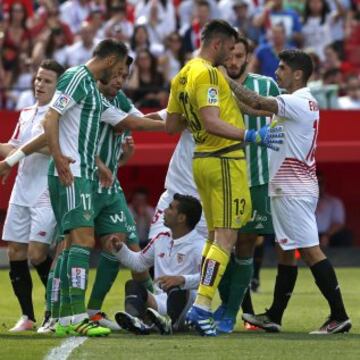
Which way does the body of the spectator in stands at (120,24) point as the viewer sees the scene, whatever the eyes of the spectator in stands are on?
toward the camera

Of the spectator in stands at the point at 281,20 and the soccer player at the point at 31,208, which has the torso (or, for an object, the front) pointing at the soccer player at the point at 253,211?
the spectator in stands

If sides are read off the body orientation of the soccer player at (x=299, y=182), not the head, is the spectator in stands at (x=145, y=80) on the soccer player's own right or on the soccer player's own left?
on the soccer player's own right

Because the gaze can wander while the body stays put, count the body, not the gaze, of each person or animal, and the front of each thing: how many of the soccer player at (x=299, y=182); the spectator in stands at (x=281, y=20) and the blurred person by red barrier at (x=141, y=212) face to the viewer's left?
1

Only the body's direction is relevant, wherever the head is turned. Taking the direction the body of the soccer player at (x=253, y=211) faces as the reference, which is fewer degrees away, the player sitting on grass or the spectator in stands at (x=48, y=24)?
the player sitting on grass

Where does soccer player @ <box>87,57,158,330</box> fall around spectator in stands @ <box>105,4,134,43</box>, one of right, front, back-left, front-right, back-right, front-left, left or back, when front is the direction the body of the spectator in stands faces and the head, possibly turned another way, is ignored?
front

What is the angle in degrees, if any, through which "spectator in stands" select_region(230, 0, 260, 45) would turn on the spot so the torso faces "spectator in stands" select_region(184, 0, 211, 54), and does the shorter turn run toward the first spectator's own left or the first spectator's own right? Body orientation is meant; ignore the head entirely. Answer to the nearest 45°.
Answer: approximately 45° to the first spectator's own right

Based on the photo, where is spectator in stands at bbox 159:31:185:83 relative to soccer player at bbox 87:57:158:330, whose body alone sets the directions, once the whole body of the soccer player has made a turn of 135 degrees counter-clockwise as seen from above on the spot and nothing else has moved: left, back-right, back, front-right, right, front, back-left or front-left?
front

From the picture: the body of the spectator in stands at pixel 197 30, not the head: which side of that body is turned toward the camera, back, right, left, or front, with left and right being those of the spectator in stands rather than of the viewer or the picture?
front

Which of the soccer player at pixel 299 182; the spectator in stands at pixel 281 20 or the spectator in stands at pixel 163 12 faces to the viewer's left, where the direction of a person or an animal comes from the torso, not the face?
the soccer player

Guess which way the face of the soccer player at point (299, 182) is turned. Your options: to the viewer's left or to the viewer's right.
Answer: to the viewer's left
